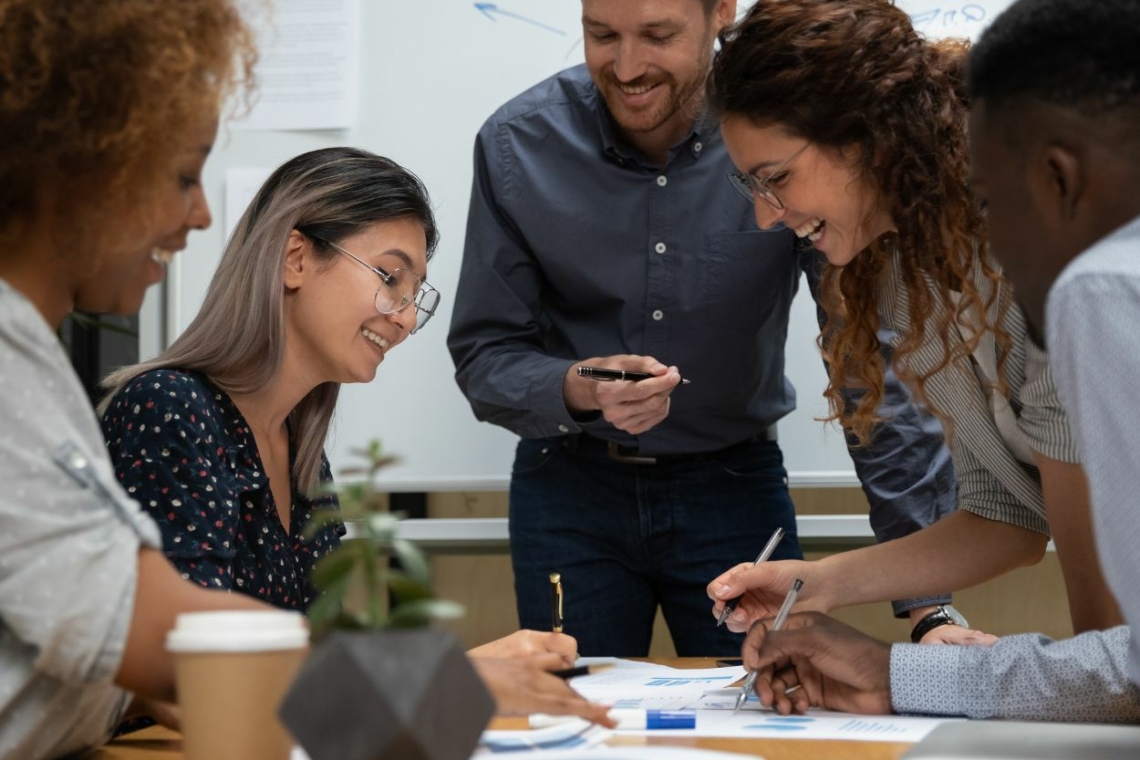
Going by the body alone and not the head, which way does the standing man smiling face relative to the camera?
toward the camera

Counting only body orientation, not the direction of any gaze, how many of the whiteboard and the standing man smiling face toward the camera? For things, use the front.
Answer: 2

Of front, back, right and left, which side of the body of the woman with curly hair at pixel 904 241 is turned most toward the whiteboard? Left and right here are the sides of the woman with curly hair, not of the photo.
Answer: right

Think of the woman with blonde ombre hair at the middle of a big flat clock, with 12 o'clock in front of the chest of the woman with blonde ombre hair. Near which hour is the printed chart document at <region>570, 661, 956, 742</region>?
The printed chart document is roughly at 12 o'clock from the woman with blonde ombre hair.

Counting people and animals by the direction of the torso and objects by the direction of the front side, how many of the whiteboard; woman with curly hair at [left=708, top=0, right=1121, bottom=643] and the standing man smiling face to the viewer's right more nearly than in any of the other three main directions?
0

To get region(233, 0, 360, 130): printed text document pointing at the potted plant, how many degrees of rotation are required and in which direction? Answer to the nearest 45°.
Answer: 0° — it already faces it

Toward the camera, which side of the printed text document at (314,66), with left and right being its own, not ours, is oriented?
front

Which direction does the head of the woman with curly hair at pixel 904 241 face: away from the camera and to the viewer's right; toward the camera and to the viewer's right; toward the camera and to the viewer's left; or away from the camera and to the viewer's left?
toward the camera and to the viewer's left

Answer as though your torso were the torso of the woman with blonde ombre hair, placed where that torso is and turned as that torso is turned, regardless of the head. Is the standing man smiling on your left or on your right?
on your left

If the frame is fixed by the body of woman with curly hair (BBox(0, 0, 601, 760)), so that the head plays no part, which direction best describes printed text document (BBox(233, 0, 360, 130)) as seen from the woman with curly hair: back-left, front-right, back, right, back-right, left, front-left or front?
left

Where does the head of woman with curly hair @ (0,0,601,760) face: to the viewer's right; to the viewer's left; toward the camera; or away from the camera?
to the viewer's right

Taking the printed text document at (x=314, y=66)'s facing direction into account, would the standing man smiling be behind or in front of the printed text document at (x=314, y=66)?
in front

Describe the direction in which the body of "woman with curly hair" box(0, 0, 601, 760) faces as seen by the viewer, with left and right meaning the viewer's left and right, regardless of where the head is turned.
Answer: facing to the right of the viewer

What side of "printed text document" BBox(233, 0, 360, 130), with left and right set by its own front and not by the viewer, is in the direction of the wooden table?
front

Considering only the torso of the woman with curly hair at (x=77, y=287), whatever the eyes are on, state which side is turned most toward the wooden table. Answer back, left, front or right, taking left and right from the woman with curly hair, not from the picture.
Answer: front

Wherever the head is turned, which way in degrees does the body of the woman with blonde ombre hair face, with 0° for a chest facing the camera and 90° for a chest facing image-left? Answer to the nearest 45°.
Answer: approximately 315°

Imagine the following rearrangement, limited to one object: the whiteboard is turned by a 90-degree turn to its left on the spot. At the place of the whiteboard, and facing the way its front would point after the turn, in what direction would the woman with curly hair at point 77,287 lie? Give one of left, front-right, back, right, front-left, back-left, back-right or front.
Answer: right

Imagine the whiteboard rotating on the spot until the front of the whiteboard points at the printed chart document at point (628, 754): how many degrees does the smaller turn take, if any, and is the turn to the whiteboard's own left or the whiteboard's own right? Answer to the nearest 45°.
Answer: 0° — it already faces it
